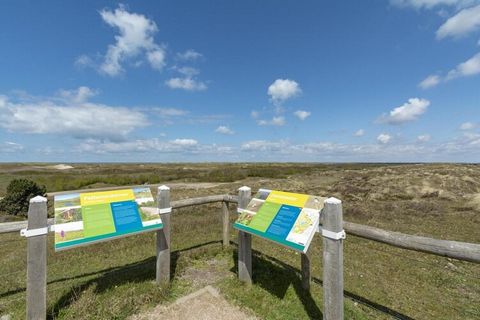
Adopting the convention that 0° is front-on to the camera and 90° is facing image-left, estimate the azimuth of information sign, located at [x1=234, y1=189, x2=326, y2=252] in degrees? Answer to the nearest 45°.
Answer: approximately 45°

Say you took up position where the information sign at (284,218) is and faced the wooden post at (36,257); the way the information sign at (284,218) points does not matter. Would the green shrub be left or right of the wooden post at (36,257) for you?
right

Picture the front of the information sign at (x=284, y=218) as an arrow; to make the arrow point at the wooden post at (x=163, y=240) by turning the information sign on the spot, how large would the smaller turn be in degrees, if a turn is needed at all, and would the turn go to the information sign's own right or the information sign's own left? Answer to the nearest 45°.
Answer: approximately 45° to the information sign's own right

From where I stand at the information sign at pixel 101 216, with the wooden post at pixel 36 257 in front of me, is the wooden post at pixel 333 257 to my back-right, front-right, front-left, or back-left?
back-left

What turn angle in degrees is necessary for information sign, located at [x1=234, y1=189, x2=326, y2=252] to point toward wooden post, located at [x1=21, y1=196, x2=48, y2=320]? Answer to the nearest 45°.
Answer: approximately 45° to its right
